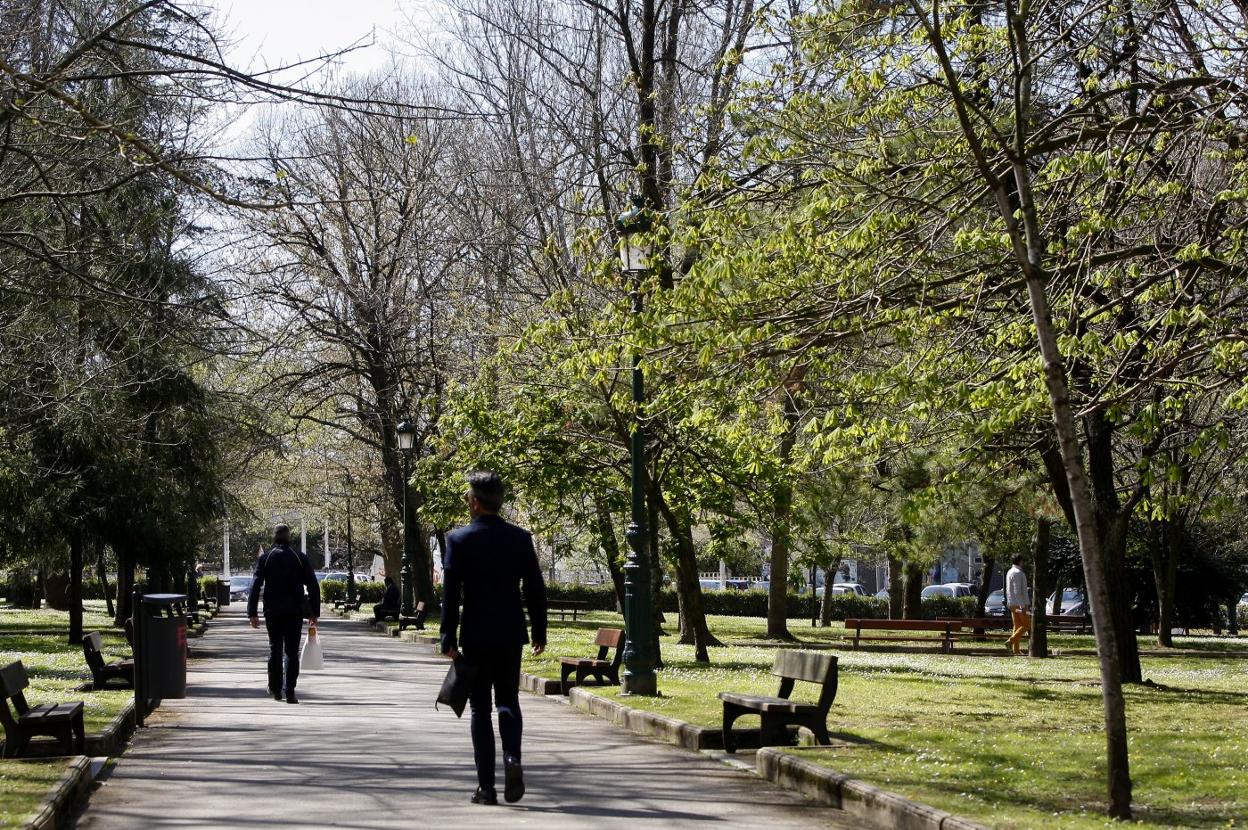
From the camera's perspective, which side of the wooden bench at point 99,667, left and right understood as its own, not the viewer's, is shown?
right

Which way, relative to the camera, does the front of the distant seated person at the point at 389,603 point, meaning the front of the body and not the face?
to the viewer's left

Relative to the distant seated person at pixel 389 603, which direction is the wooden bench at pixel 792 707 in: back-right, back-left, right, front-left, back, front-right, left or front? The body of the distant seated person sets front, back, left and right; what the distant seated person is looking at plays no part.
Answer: left

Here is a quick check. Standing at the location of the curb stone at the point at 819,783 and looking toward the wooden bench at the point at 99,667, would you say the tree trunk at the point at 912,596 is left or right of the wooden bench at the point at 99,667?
right

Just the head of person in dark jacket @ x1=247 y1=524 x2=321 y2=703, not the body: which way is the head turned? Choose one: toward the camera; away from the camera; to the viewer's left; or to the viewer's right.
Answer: away from the camera

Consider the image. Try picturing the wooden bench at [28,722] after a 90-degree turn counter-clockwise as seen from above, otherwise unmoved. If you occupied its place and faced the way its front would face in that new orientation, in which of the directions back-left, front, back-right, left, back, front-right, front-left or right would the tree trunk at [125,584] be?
front

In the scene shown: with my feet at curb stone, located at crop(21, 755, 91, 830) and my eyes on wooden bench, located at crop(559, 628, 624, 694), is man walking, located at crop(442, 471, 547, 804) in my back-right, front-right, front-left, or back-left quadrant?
front-right

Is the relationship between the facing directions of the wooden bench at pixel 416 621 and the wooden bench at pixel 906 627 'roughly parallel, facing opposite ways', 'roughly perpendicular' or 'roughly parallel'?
roughly perpendicular

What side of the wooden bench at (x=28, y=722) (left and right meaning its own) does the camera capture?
right

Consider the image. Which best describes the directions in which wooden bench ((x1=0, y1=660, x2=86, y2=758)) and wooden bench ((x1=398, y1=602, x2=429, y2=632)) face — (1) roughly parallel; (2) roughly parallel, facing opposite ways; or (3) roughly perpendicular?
roughly parallel, facing opposite ways

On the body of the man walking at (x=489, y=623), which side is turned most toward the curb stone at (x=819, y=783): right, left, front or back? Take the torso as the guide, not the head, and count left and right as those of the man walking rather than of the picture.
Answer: right

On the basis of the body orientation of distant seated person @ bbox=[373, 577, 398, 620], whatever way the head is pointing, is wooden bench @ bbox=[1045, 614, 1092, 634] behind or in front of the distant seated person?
behind

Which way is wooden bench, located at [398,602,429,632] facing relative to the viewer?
to the viewer's left

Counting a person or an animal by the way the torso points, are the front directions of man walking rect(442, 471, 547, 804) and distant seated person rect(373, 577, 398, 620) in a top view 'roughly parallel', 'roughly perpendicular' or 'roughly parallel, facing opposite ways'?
roughly perpendicular

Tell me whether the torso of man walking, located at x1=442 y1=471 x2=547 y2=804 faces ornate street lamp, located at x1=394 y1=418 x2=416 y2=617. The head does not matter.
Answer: yes

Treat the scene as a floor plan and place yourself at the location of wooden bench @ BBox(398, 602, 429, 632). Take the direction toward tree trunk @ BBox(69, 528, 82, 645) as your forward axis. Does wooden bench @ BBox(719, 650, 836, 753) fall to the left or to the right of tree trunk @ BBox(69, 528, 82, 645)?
left
